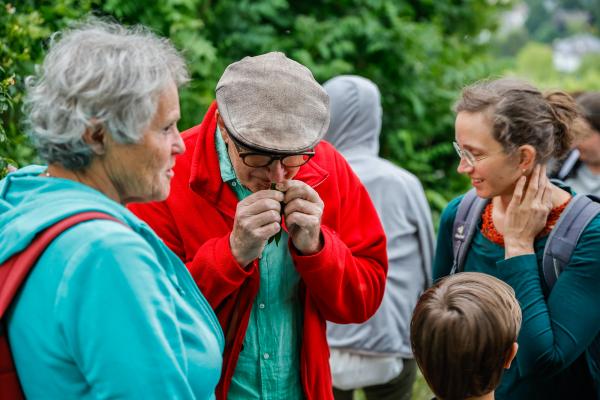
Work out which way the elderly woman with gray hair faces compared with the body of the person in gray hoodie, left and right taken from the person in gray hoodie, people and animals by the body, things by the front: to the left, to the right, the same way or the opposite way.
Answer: to the right

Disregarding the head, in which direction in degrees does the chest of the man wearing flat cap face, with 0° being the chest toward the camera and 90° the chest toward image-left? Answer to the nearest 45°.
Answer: approximately 0°

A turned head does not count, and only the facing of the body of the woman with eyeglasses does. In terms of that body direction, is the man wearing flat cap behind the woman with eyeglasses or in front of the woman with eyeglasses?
in front

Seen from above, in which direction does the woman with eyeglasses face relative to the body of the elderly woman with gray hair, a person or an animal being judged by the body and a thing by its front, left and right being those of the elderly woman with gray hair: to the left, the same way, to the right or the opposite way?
the opposite way

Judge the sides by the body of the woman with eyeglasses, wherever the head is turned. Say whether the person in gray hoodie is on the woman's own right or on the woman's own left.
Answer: on the woman's own right

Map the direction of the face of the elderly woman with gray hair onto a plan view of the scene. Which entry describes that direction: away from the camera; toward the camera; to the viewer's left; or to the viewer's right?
to the viewer's right

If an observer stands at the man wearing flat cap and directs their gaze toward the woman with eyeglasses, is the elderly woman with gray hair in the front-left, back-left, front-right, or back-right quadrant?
back-right

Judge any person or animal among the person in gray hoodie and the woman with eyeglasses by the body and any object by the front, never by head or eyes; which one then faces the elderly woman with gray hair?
the woman with eyeglasses

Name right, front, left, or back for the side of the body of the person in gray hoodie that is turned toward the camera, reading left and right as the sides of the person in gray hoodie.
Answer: back

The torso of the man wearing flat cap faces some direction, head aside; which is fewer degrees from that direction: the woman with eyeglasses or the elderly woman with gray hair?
the elderly woman with gray hair

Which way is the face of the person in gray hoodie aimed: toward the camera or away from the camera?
away from the camera

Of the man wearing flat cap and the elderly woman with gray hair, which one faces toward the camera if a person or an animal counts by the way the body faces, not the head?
the man wearing flat cap

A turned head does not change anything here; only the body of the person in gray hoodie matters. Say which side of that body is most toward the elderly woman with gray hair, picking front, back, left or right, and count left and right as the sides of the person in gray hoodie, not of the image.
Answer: back

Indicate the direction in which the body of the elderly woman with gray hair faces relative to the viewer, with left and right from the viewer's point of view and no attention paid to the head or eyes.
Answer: facing to the right of the viewer

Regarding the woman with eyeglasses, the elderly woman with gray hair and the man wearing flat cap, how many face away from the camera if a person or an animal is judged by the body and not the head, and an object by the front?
0

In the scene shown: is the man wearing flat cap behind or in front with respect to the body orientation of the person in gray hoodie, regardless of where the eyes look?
behind

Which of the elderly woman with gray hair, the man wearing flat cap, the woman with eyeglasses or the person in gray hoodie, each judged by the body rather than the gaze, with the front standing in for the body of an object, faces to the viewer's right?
the elderly woman with gray hair
